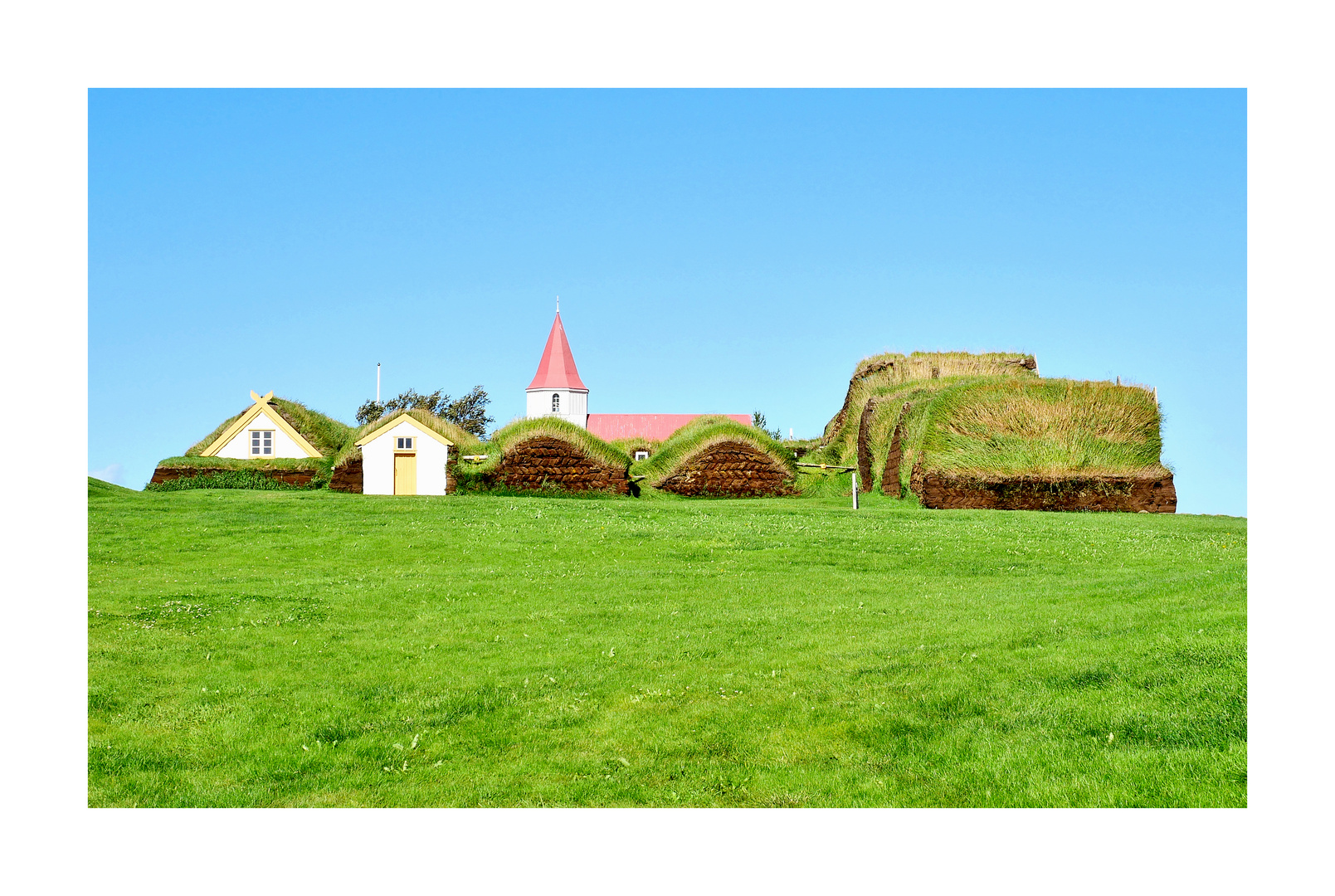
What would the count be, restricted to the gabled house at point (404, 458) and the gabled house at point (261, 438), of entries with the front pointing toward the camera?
2

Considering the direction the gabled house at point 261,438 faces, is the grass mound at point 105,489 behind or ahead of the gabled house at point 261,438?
ahead

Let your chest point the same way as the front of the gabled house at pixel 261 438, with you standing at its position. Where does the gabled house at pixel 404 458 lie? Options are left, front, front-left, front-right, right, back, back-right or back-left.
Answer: front-left

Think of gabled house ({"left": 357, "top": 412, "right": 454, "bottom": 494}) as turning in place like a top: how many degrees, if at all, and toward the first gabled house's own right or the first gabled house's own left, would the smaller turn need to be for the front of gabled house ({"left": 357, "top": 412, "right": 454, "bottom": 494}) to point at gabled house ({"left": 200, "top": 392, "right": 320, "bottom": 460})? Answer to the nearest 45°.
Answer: approximately 135° to the first gabled house's own right

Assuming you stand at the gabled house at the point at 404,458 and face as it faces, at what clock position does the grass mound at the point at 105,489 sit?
The grass mound is roughly at 2 o'clock from the gabled house.

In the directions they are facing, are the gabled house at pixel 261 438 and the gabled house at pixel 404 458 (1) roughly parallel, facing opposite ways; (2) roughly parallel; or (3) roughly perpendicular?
roughly parallel

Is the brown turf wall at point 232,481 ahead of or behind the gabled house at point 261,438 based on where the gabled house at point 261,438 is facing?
ahead

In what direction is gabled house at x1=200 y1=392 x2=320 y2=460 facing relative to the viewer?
toward the camera

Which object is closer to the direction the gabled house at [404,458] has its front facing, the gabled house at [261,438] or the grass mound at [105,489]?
the grass mound

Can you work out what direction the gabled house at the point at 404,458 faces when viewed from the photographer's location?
facing the viewer

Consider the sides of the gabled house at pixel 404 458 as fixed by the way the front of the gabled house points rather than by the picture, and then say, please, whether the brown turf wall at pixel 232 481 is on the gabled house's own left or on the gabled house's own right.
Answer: on the gabled house's own right
